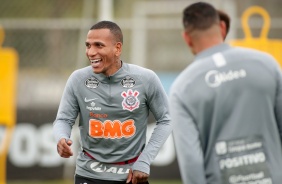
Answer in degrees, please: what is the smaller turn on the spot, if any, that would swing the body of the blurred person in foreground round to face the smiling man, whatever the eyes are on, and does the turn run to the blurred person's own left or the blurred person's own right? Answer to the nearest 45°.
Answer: approximately 45° to the blurred person's own left

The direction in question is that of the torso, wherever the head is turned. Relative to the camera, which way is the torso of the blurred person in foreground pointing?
away from the camera

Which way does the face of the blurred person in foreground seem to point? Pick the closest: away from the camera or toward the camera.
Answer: away from the camera
